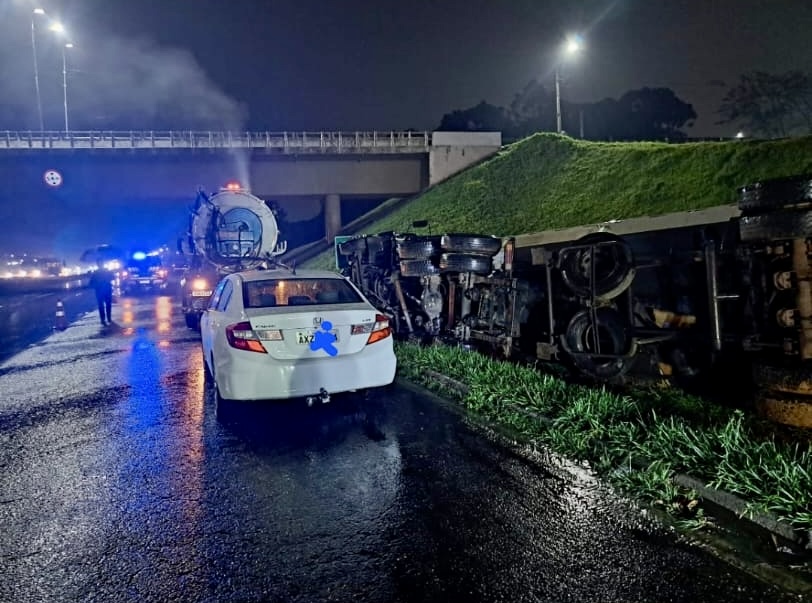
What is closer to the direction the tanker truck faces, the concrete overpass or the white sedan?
the concrete overpass

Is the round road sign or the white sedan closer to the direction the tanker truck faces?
the round road sign

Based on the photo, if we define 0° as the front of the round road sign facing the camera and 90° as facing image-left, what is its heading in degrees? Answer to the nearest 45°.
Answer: approximately 0°

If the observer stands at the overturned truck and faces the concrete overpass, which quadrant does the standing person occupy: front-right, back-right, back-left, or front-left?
front-left

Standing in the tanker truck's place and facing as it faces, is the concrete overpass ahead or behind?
ahead

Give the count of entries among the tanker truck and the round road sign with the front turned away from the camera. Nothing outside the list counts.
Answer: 1

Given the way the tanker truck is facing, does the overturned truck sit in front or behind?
behind

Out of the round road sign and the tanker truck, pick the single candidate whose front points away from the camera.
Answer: the tanker truck

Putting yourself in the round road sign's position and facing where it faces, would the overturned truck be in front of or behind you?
in front

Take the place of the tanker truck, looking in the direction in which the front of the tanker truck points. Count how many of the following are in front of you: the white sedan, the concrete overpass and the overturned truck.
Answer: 1

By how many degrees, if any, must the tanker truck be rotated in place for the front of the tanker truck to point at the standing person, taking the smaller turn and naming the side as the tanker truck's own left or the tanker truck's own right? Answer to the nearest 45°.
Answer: approximately 135° to the tanker truck's own left

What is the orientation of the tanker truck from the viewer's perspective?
away from the camera

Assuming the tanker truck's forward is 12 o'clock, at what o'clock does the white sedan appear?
The white sedan is roughly at 6 o'clock from the tanker truck.

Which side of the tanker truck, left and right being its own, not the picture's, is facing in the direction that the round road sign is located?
front

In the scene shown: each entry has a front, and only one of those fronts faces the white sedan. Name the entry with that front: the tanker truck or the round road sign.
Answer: the round road sign

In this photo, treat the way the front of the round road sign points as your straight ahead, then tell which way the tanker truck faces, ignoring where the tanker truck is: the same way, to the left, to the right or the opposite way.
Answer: the opposite way

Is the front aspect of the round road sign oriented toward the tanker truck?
yes
